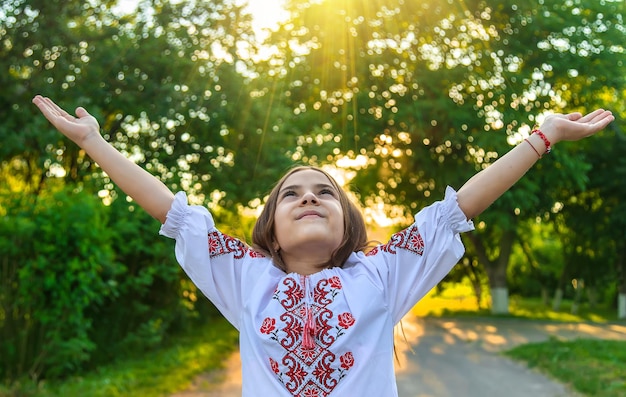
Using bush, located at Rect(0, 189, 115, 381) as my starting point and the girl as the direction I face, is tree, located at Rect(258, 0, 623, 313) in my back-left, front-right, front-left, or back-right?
back-left

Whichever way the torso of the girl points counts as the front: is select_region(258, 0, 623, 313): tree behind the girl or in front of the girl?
behind

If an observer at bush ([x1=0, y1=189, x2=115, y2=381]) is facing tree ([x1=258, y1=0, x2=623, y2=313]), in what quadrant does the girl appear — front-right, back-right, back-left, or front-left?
back-right

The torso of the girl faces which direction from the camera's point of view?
toward the camera

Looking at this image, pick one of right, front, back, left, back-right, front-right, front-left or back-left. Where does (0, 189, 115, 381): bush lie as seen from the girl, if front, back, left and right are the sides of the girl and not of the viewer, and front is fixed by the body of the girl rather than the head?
back-right
